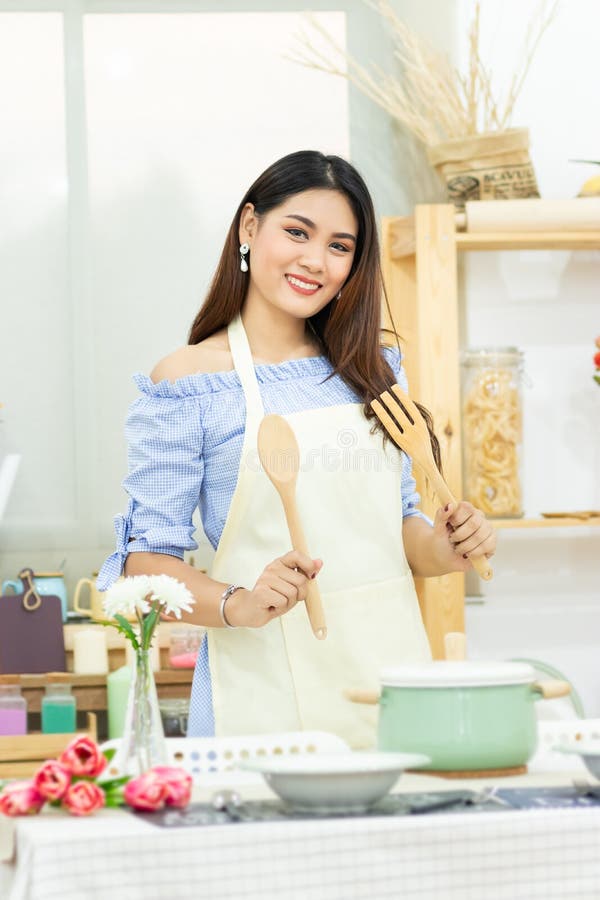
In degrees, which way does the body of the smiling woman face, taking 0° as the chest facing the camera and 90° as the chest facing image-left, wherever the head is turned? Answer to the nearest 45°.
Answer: approximately 315°

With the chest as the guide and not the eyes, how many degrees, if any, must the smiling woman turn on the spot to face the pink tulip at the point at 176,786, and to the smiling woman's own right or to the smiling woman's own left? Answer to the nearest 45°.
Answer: approximately 45° to the smiling woman's own right

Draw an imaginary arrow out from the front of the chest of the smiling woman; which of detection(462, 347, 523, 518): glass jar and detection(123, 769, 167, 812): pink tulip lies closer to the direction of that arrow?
the pink tulip

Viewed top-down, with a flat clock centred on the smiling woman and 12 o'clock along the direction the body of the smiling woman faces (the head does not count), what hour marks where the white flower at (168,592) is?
The white flower is roughly at 2 o'clock from the smiling woman.

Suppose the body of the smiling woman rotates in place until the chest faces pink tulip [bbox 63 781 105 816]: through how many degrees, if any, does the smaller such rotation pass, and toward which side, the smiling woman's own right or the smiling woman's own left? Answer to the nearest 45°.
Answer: approximately 45° to the smiling woman's own right

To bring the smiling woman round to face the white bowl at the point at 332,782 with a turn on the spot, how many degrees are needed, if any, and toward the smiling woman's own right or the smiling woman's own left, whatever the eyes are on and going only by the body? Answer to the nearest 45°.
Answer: approximately 45° to the smiling woman's own right

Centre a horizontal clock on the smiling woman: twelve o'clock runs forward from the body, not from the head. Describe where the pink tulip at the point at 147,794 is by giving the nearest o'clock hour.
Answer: The pink tulip is roughly at 2 o'clock from the smiling woman.

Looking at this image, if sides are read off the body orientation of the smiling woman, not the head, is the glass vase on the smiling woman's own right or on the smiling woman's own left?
on the smiling woman's own right

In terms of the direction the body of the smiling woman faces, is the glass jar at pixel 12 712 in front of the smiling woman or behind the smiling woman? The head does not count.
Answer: behind

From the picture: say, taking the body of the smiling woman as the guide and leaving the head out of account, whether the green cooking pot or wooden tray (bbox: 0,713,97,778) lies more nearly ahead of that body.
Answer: the green cooking pot
